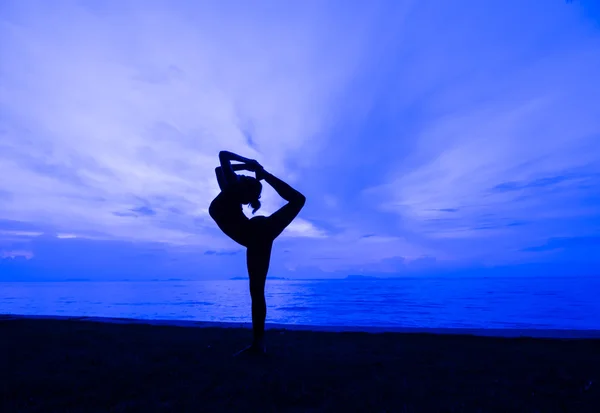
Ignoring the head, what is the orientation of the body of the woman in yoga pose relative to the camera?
to the viewer's left
